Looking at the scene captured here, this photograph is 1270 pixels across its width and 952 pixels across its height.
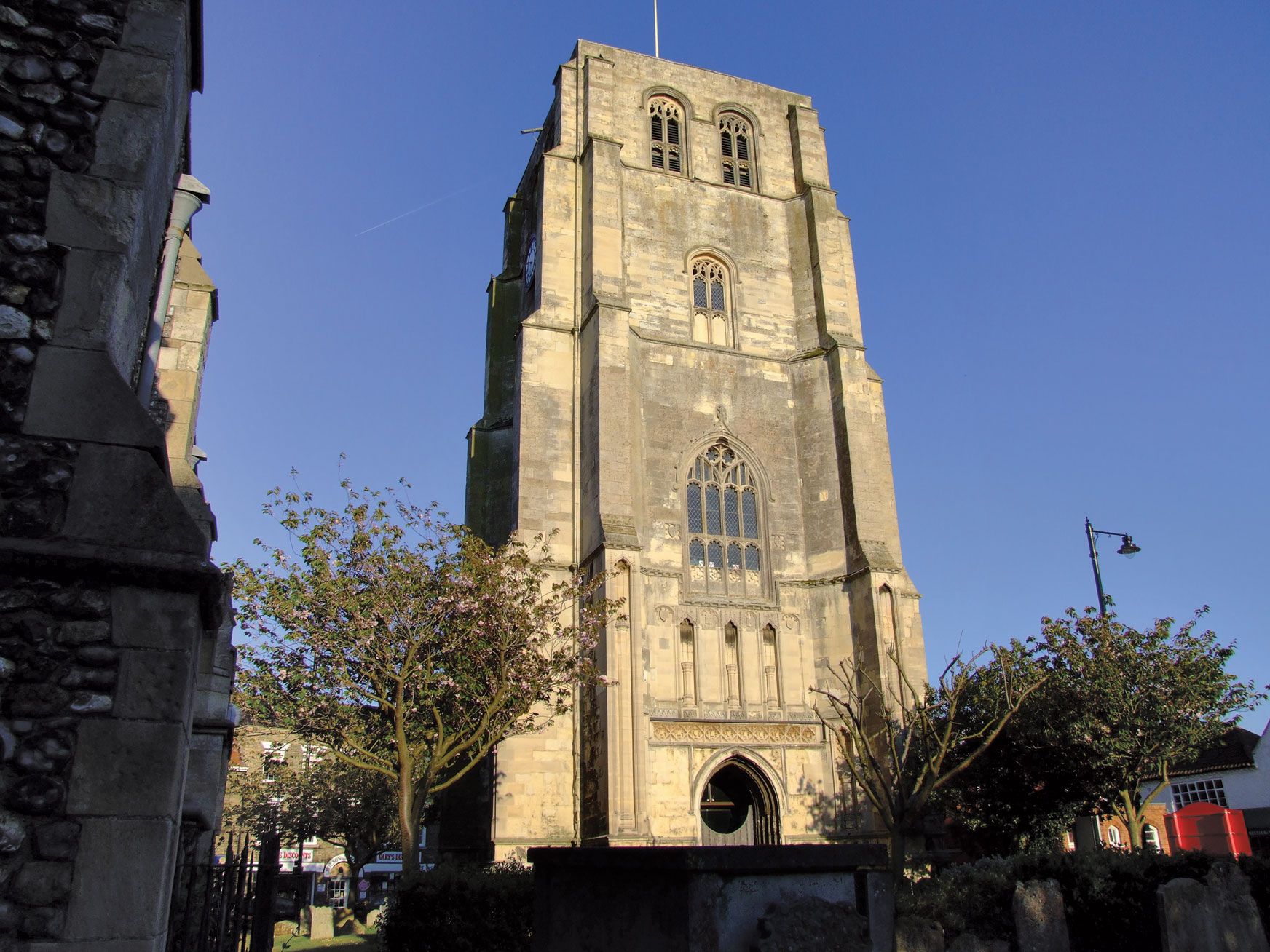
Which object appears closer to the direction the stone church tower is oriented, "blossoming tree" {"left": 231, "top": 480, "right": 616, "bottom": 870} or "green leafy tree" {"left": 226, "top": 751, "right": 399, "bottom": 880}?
the blossoming tree

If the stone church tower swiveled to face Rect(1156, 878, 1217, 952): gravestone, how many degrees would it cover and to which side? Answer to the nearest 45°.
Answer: approximately 45° to its left

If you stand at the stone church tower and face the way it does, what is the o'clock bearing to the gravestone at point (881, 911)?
The gravestone is roughly at 12 o'clock from the stone church tower.

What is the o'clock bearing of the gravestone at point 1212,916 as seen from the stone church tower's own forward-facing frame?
The gravestone is roughly at 11 o'clock from the stone church tower.

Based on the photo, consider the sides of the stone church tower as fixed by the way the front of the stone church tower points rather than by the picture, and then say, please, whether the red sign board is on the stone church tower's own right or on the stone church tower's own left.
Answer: on the stone church tower's own left

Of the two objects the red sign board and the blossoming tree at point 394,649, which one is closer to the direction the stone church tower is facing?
the blossoming tree

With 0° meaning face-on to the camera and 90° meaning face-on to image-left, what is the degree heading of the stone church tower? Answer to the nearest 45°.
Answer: approximately 0°
